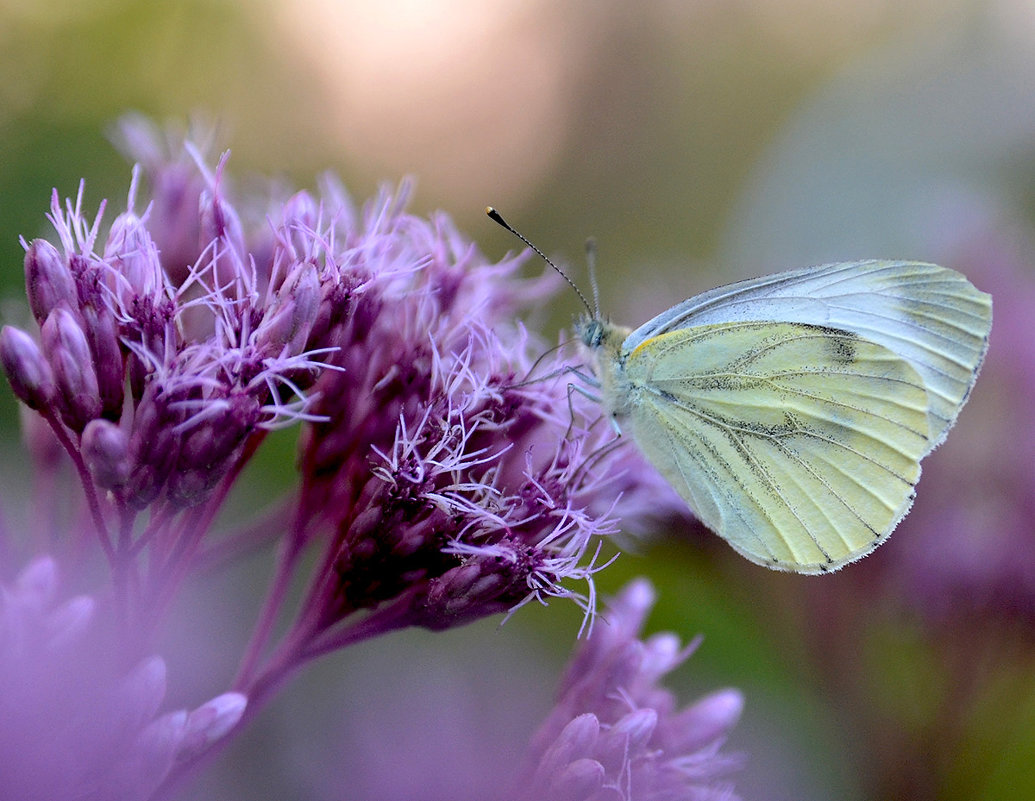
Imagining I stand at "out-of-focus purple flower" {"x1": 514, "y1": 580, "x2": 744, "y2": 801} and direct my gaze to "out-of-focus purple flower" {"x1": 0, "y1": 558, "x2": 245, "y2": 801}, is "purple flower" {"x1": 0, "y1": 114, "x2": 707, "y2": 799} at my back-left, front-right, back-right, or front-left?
front-right

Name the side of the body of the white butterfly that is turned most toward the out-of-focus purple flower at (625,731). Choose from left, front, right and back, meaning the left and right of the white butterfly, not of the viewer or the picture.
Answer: left

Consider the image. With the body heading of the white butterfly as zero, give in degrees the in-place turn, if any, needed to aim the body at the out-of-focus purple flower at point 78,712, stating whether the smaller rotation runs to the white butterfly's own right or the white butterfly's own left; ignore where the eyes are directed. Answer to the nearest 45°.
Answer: approximately 45° to the white butterfly's own left

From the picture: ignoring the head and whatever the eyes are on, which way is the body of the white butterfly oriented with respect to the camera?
to the viewer's left
